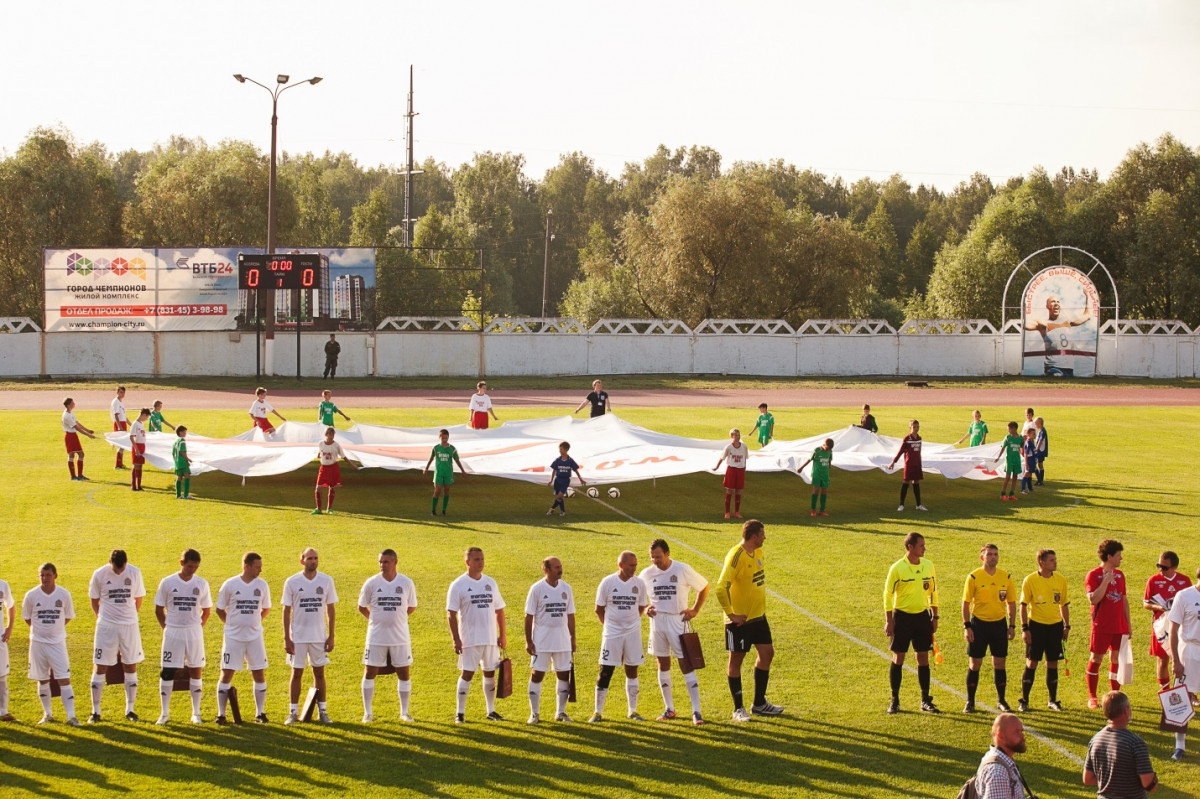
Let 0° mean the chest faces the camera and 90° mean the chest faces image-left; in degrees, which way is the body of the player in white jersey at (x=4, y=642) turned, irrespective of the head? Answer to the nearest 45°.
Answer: approximately 0°

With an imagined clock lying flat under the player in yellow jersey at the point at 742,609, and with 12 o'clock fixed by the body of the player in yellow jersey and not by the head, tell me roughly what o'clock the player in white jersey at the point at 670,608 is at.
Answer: The player in white jersey is roughly at 4 o'clock from the player in yellow jersey.

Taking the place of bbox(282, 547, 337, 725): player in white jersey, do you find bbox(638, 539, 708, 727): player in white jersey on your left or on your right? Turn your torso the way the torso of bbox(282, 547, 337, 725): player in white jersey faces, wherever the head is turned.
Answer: on your left

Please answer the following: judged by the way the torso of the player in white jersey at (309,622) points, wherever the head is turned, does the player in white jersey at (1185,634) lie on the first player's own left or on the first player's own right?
on the first player's own left

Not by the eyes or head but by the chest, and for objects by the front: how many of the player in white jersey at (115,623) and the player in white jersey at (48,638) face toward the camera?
2

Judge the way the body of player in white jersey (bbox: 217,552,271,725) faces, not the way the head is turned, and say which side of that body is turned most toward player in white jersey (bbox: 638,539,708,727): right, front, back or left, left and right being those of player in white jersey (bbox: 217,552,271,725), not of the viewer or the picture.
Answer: left
